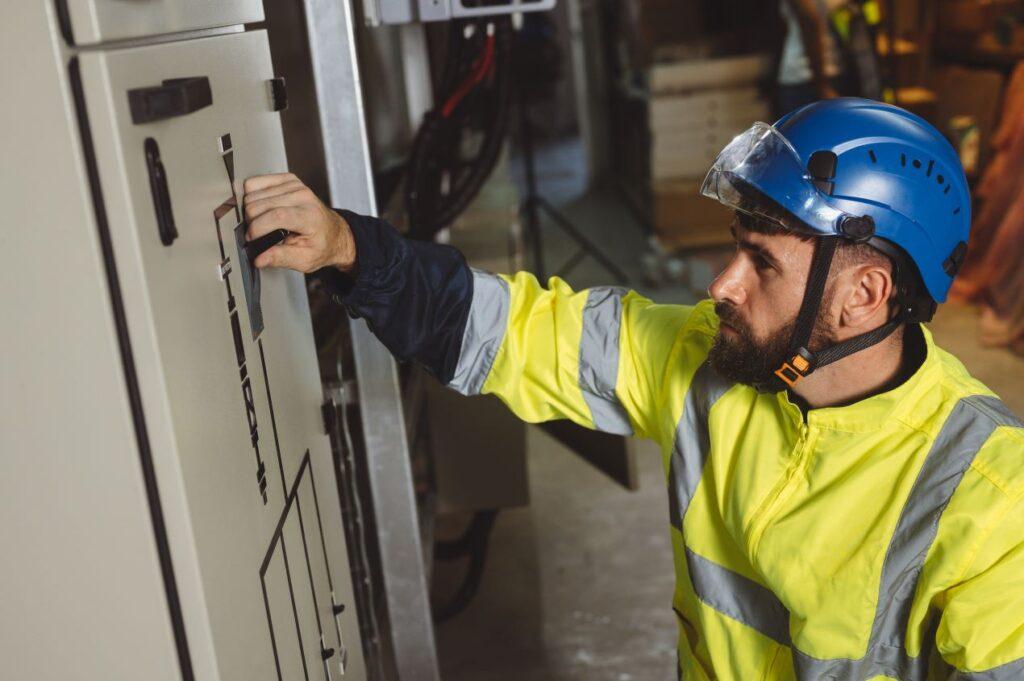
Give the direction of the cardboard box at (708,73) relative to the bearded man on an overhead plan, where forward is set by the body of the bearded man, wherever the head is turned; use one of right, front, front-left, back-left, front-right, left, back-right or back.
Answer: back-right

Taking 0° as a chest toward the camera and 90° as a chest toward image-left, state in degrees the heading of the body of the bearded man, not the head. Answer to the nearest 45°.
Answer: approximately 45°

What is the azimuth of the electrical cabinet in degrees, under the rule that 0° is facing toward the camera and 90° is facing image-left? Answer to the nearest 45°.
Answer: approximately 315°

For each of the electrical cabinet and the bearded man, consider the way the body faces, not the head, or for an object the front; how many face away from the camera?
0

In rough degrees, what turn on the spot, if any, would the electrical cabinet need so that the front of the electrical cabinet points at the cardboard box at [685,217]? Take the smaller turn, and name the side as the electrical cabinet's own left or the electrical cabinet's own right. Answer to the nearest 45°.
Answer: approximately 90° to the electrical cabinet's own left

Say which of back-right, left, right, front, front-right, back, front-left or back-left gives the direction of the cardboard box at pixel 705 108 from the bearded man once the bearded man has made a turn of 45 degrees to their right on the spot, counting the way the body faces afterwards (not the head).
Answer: right

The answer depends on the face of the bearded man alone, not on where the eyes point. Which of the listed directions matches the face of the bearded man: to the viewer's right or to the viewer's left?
to the viewer's left
